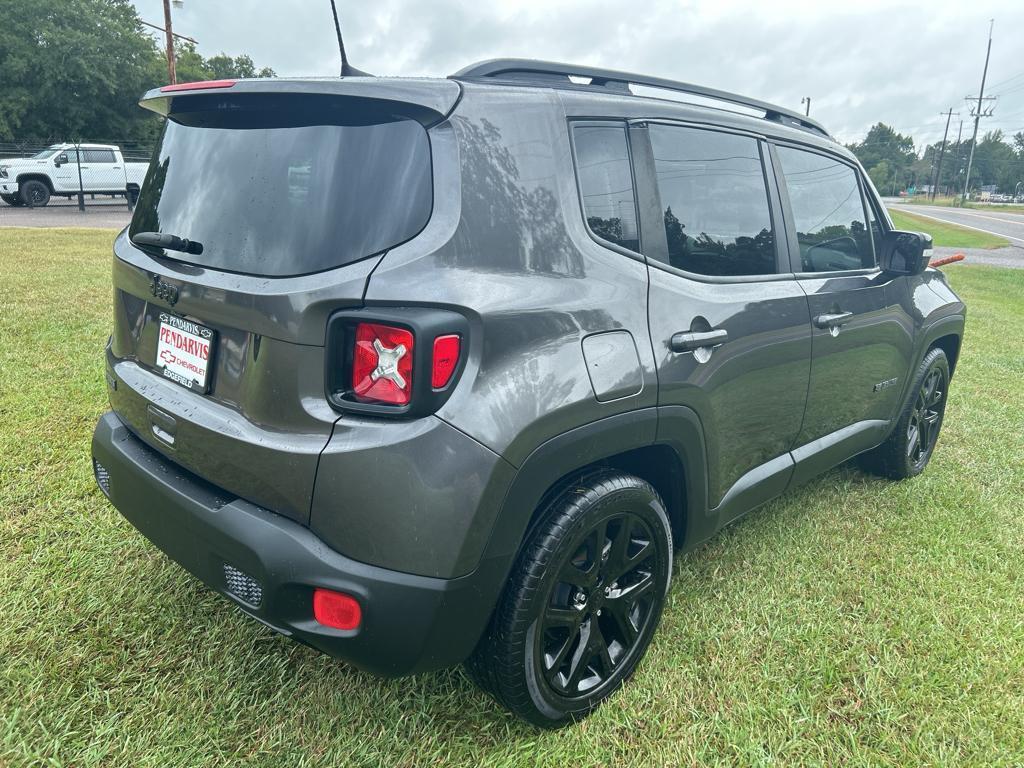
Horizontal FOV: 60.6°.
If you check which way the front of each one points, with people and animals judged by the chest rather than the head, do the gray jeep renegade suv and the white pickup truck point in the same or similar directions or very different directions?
very different directions

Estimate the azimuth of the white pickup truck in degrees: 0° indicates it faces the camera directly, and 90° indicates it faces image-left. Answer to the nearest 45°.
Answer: approximately 90°

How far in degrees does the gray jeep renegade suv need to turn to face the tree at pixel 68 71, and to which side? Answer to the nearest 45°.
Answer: approximately 90° to its left

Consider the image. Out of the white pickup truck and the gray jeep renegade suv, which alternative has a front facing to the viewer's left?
the white pickup truck

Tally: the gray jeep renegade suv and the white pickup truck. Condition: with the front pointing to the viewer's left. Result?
1

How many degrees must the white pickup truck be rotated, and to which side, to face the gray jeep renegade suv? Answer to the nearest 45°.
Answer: approximately 90° to its left

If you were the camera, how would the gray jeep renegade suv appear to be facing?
facing away from the viewer and to the right of the viewer

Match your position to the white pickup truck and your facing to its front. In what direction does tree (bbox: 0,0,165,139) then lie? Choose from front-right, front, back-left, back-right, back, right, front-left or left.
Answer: right

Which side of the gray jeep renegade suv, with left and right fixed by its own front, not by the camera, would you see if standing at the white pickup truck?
left
